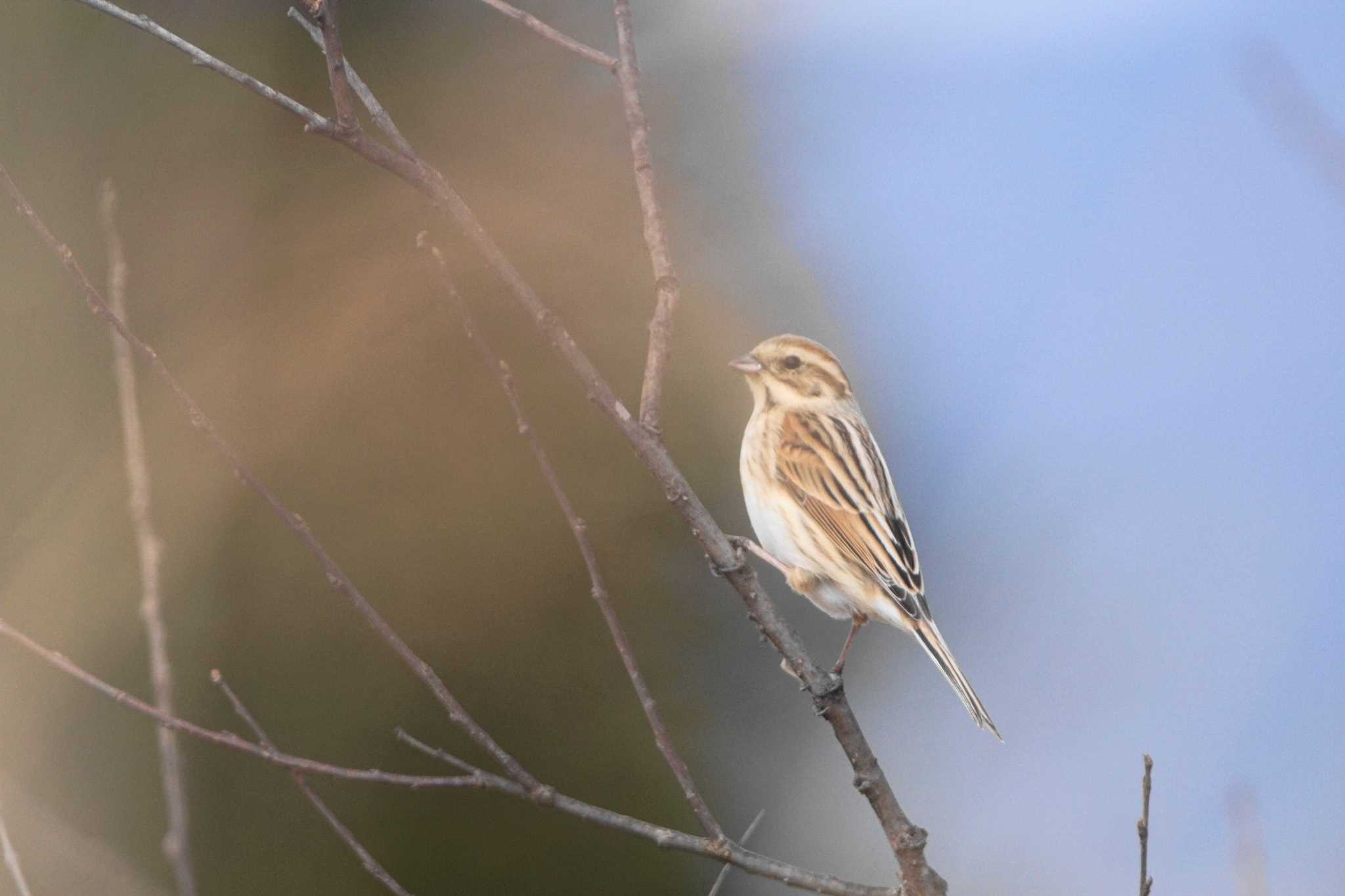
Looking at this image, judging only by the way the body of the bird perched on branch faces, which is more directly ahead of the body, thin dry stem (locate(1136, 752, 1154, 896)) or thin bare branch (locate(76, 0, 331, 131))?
the thin bare branch

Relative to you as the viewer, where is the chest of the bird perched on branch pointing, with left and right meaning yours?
facing to the left of the viewer
